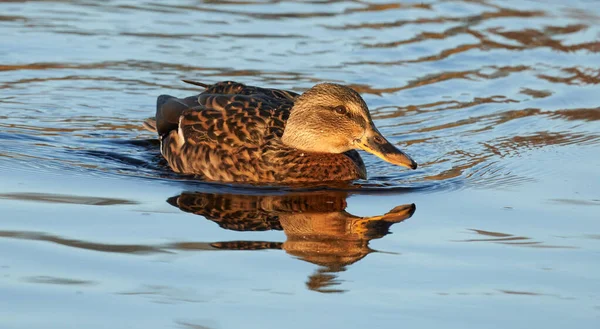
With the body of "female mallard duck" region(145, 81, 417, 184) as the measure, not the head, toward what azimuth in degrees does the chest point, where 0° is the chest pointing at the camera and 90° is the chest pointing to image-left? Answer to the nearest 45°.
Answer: approximately 270°
